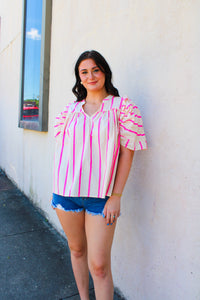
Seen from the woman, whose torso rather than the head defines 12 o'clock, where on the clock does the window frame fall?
The window frame is roughly at 4 o'clock from the woman.

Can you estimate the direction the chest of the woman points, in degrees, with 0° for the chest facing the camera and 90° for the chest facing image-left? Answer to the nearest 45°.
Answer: approximately 45°
